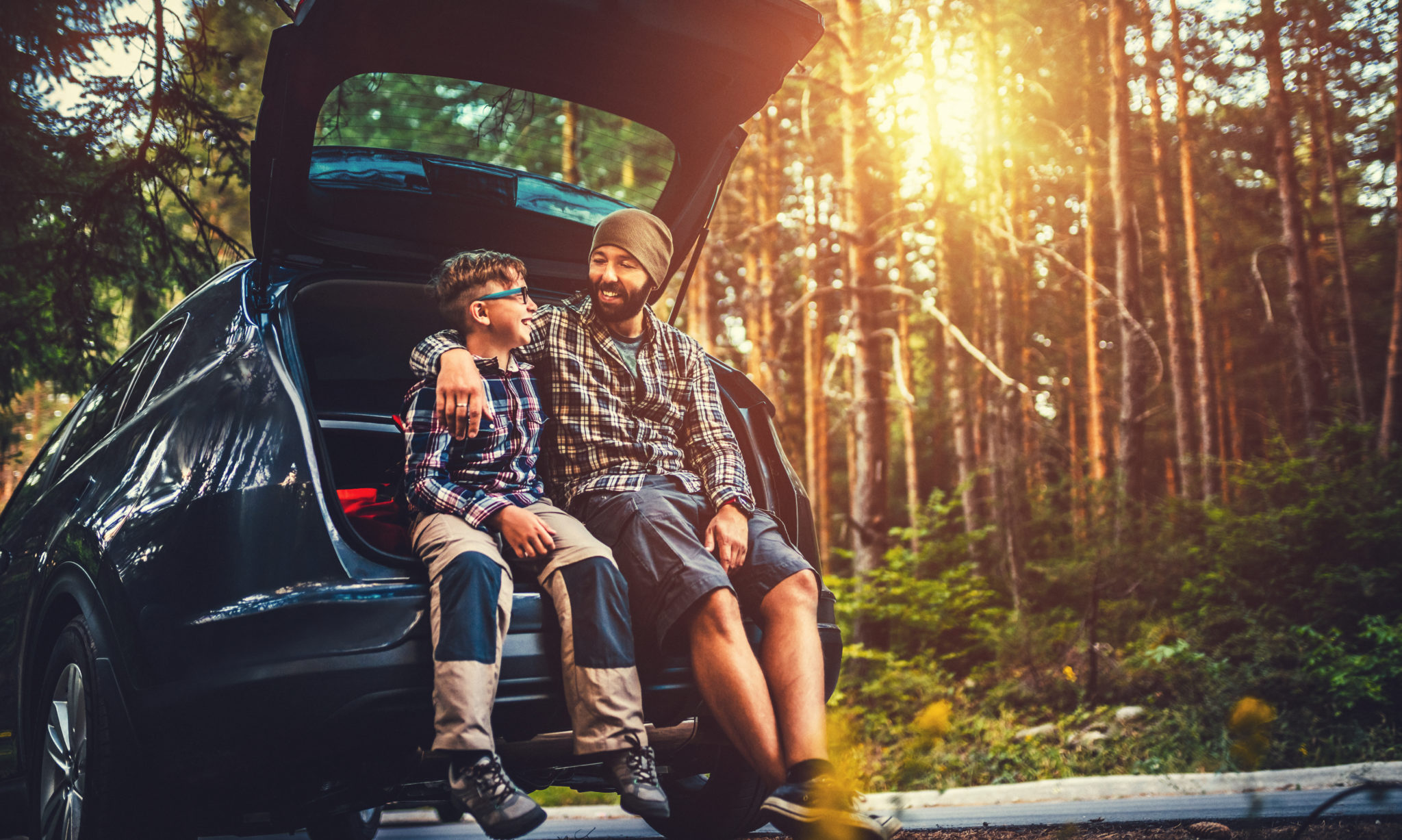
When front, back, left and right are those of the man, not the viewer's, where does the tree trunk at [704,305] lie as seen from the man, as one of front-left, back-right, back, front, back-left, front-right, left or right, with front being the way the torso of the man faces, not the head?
back-left

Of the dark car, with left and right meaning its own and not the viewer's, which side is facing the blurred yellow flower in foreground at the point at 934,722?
back

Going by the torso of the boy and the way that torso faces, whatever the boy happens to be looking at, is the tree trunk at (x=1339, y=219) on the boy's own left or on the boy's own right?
on the boy's own left

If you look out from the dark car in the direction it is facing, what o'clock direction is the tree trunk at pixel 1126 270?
The tree trunk is roughly at 3 o'clock from the dark car.

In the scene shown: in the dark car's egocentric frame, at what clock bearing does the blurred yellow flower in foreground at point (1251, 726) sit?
The blurred yellow flower in foreground is roughly at 6 o'clock from the dark car.

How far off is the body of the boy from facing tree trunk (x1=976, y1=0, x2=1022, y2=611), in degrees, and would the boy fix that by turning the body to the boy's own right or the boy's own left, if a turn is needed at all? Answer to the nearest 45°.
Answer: approximately 90° to the boy's own left

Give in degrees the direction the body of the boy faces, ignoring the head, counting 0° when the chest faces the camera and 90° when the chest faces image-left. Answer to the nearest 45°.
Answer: approximately 315°

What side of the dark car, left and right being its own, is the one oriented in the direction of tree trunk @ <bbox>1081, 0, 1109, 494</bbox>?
right

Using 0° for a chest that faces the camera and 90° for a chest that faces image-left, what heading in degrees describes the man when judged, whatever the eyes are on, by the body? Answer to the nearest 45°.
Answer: approximately 315°

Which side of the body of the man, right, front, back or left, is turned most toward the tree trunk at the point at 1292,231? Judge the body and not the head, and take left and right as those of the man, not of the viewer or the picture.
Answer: left

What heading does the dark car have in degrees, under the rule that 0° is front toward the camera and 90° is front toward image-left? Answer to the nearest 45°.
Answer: approximately 135°

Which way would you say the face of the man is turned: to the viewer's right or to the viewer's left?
to the viewer's left
